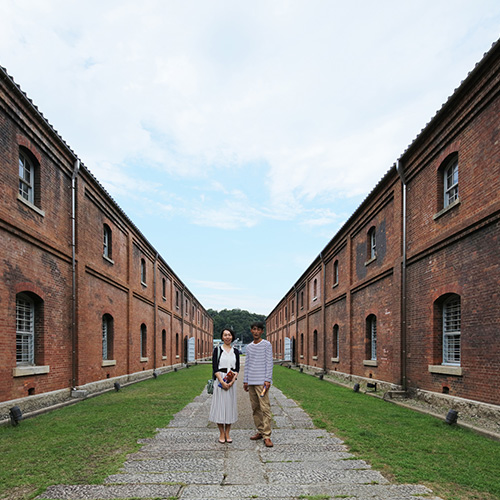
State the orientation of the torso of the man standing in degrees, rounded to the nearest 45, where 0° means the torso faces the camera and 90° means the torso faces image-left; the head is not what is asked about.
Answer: approximately 0°

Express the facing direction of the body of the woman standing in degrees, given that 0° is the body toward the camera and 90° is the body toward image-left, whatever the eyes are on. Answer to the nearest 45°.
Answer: approximately 0°

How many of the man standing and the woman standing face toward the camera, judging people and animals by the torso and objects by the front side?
2
